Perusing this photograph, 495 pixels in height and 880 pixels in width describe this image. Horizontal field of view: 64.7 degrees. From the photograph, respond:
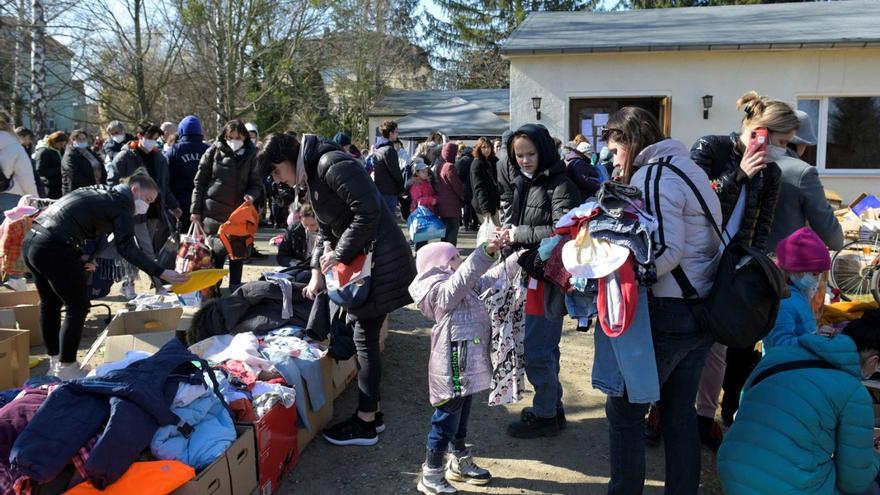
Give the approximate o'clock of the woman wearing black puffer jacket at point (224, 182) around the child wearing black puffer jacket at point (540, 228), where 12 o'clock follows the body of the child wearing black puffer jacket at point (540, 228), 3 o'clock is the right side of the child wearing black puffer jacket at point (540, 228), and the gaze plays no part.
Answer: the woman wearing black puffer jacket at point (224, 182) is roughly at 3 o'clock from the child wearing black puffer jacket at point (540, 228).

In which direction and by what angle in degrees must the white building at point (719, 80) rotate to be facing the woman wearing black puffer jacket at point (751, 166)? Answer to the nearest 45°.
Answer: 0° — it already faces them

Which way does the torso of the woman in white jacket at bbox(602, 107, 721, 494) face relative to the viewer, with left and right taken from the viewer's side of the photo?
facing to the left of the viewer

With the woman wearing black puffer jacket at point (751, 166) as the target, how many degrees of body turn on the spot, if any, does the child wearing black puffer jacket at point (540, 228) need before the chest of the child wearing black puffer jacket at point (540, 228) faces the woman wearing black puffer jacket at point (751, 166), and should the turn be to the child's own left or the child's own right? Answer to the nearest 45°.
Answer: approximately 135° to the child's own left

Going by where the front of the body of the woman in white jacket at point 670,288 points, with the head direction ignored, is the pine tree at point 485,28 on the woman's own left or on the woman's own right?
on the woman's own right

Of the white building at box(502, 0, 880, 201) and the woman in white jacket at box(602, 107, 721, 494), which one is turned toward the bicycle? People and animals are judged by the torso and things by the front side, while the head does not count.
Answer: the white building

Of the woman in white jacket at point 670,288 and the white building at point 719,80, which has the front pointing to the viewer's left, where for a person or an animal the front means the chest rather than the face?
the woman in white jacket

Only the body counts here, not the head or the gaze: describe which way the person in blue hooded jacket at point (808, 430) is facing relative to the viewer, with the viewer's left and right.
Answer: facing away from the viewer and to the right of the viewer

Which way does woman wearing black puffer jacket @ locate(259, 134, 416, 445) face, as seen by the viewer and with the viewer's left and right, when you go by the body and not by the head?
facing to the left of the viewer

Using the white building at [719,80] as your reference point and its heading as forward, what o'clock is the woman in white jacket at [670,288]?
The woman in white jacket is roughly at 12 o'clock from the white building.

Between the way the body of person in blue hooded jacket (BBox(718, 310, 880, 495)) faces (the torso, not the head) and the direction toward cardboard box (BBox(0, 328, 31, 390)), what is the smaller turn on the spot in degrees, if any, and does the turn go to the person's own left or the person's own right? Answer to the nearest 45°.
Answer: approximately 135° to the person's own left

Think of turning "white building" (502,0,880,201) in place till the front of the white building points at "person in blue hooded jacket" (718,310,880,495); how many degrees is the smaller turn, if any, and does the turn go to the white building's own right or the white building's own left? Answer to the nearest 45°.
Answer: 0° — it already faces them

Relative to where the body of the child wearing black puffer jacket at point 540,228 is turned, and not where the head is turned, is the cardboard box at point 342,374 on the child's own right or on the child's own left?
on the child's own right

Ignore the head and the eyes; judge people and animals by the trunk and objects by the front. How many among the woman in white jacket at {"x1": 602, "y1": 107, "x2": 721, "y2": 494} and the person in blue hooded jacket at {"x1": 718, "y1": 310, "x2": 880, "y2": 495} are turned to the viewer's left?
1
